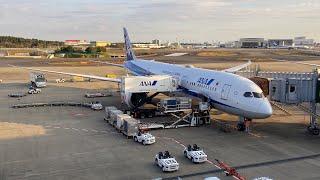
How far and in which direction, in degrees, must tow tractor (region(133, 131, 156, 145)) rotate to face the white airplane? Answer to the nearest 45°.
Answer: approximately 90° to its left

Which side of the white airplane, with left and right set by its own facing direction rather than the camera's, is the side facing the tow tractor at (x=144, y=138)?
right

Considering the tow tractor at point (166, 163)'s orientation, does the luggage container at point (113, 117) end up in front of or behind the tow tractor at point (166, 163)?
behind

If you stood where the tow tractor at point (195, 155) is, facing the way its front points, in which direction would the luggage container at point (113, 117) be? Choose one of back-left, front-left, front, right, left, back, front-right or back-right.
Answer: back

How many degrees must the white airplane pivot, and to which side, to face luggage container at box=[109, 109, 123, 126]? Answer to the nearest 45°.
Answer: approximately 135° to its right

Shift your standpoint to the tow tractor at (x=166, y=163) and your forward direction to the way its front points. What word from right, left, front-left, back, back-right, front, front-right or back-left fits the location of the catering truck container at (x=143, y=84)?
back-left

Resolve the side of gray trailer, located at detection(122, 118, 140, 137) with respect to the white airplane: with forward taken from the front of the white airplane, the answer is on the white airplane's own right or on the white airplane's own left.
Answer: on the white airplane's own right

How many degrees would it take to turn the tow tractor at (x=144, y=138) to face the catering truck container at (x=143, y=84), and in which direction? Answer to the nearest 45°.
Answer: approximately 135° to its left

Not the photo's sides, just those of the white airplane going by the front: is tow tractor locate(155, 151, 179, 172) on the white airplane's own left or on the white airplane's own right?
on the white airplane's own right

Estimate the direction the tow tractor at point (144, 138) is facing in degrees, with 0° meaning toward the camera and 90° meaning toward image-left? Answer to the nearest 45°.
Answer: approximately 315°

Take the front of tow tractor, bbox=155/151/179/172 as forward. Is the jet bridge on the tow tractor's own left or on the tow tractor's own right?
on the tow tractor's own left

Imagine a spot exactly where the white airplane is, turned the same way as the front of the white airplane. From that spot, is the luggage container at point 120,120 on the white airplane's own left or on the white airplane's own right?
on the white airplane's own right
